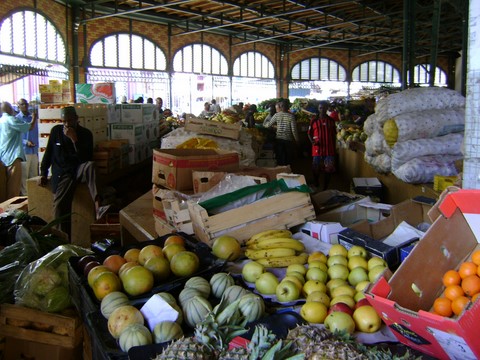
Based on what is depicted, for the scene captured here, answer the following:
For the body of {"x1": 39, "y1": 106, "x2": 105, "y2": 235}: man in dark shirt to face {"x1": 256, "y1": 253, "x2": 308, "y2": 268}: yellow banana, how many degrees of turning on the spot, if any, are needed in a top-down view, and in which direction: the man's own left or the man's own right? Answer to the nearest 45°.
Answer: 0° — they already face it

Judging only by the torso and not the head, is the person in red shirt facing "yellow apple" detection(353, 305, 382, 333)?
yes

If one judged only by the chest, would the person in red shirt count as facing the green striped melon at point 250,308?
yes

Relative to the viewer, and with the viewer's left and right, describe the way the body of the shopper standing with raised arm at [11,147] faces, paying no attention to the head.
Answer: facing away from the viewer and to the right of the viewer

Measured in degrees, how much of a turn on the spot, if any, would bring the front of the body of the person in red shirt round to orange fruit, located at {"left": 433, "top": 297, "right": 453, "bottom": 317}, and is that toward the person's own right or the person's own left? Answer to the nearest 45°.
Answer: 0° — they already face it

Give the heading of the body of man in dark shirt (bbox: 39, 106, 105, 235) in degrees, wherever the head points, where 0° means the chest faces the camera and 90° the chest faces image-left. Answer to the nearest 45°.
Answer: approximately 0°

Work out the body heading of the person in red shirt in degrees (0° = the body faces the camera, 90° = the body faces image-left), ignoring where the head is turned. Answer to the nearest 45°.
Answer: approximately 0°

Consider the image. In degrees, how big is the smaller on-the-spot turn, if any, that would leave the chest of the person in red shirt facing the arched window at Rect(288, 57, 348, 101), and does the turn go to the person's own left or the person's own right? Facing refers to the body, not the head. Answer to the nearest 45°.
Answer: approximately 180°

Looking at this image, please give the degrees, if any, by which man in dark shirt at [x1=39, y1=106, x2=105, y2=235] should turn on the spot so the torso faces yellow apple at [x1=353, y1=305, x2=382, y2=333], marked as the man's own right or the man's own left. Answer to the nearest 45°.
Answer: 0° — they already face it
